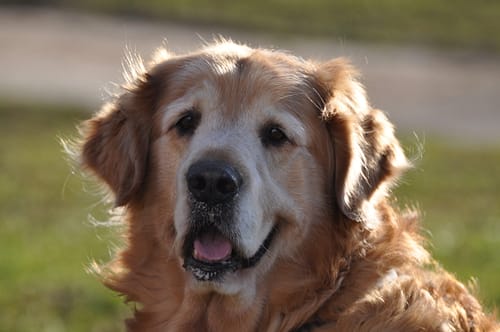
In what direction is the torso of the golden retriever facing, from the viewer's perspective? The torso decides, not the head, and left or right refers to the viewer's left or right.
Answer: facing the viewer and to the left of the viewer
